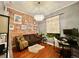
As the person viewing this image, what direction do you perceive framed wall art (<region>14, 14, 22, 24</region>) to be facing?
facing the viewer and to the right of the viewer

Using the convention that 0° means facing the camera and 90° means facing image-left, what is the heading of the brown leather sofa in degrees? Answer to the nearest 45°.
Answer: approximately 315°

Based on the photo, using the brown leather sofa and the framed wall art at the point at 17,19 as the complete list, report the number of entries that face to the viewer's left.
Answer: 0
